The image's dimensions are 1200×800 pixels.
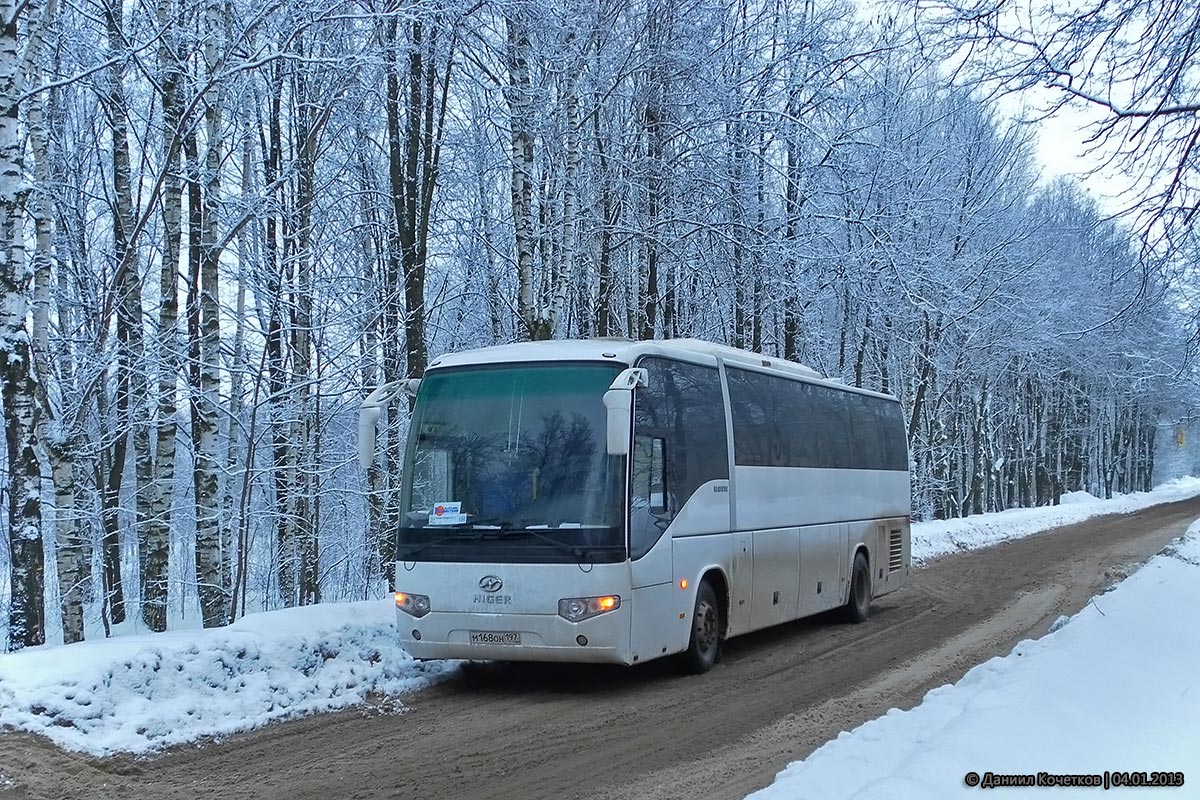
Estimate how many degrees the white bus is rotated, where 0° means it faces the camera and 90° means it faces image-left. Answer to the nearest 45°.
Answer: approximately 45°

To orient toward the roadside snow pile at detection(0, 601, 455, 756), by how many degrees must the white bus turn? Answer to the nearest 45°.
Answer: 0° — it already faces it

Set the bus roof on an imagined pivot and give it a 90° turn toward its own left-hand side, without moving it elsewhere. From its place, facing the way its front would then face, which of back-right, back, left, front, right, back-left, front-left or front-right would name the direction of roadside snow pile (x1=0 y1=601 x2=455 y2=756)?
right

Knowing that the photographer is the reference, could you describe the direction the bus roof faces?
facing the viewer and to the left of the viewer
